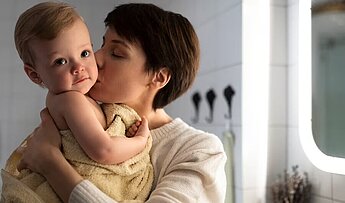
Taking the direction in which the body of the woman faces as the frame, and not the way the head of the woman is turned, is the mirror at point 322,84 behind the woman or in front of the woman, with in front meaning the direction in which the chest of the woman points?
behind
